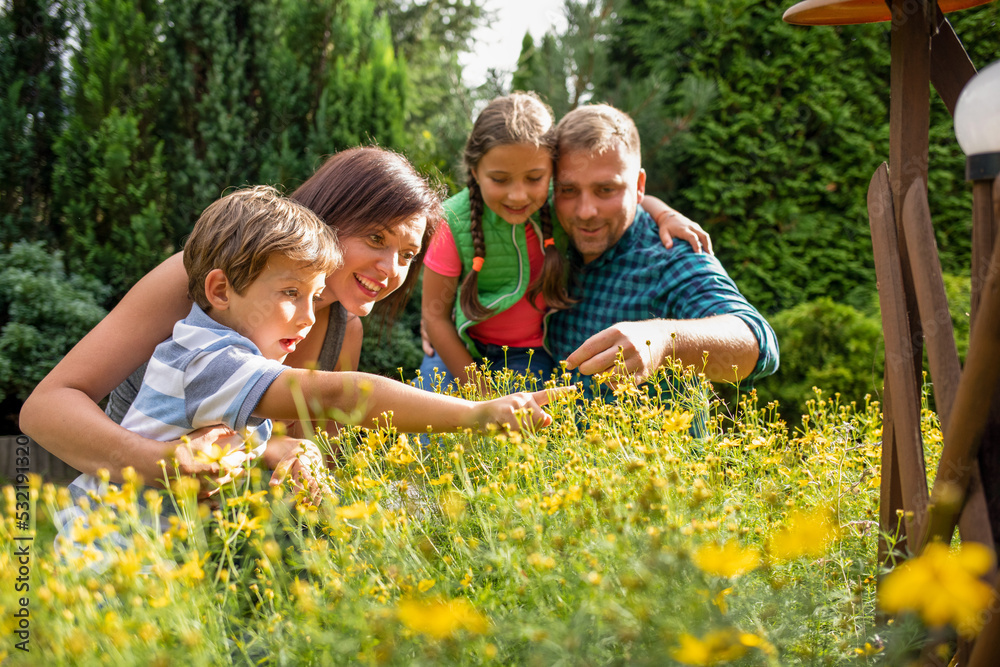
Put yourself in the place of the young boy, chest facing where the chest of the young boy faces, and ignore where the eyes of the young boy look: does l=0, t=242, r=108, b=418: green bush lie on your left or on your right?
on your left

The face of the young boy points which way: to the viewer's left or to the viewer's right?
to the viewer's right

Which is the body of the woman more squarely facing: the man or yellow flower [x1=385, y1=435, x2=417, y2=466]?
the yellow flower

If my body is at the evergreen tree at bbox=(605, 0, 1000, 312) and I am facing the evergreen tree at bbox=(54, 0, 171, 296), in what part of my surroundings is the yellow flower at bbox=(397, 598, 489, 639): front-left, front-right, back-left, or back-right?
front-left

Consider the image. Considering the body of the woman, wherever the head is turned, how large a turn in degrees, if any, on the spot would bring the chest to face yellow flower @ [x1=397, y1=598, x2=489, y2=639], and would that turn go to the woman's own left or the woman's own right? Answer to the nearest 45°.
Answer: approximately 45° to the woman's own right

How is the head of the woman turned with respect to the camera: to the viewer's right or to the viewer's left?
to the viewer's right

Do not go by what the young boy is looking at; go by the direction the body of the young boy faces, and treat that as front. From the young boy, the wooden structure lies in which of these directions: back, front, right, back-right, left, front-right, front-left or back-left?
front-right

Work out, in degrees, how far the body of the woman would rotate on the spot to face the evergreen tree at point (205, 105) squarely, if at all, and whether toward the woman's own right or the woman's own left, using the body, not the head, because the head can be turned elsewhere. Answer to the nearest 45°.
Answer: approximately 135° to the woman's own left

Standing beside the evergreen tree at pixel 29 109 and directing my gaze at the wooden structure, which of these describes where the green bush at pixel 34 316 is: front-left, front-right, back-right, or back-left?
front-right

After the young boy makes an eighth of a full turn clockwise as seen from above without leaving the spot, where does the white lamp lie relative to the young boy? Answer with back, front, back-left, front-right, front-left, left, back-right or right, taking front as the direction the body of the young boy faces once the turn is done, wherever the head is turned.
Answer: front

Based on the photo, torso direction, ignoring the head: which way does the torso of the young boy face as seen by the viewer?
to the viewer's right

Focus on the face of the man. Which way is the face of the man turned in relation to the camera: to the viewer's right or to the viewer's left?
to the viewer's left

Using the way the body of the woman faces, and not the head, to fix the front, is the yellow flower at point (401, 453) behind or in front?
in front
